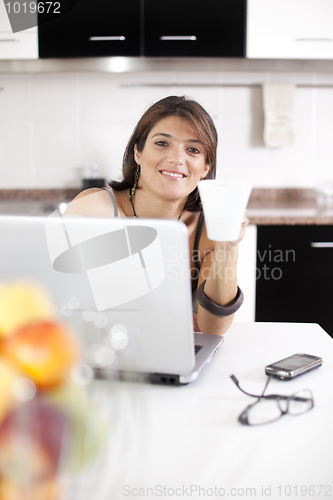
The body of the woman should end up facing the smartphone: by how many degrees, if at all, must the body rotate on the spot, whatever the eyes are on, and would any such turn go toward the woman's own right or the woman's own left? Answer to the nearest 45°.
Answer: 0° — they already face it

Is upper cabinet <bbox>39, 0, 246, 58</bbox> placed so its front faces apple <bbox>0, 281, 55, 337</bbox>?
yes

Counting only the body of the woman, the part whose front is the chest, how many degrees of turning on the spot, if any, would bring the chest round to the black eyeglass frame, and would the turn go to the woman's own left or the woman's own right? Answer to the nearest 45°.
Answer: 0° — they already face it

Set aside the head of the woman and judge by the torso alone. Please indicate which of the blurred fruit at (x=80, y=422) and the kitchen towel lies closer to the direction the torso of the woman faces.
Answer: the blurred fruit

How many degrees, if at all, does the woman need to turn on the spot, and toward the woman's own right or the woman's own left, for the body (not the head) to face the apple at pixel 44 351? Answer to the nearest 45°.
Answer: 0° — they already face it

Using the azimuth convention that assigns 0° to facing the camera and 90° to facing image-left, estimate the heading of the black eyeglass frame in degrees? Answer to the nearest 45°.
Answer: approximately 315°

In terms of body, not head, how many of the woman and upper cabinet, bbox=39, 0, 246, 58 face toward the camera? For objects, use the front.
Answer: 2
